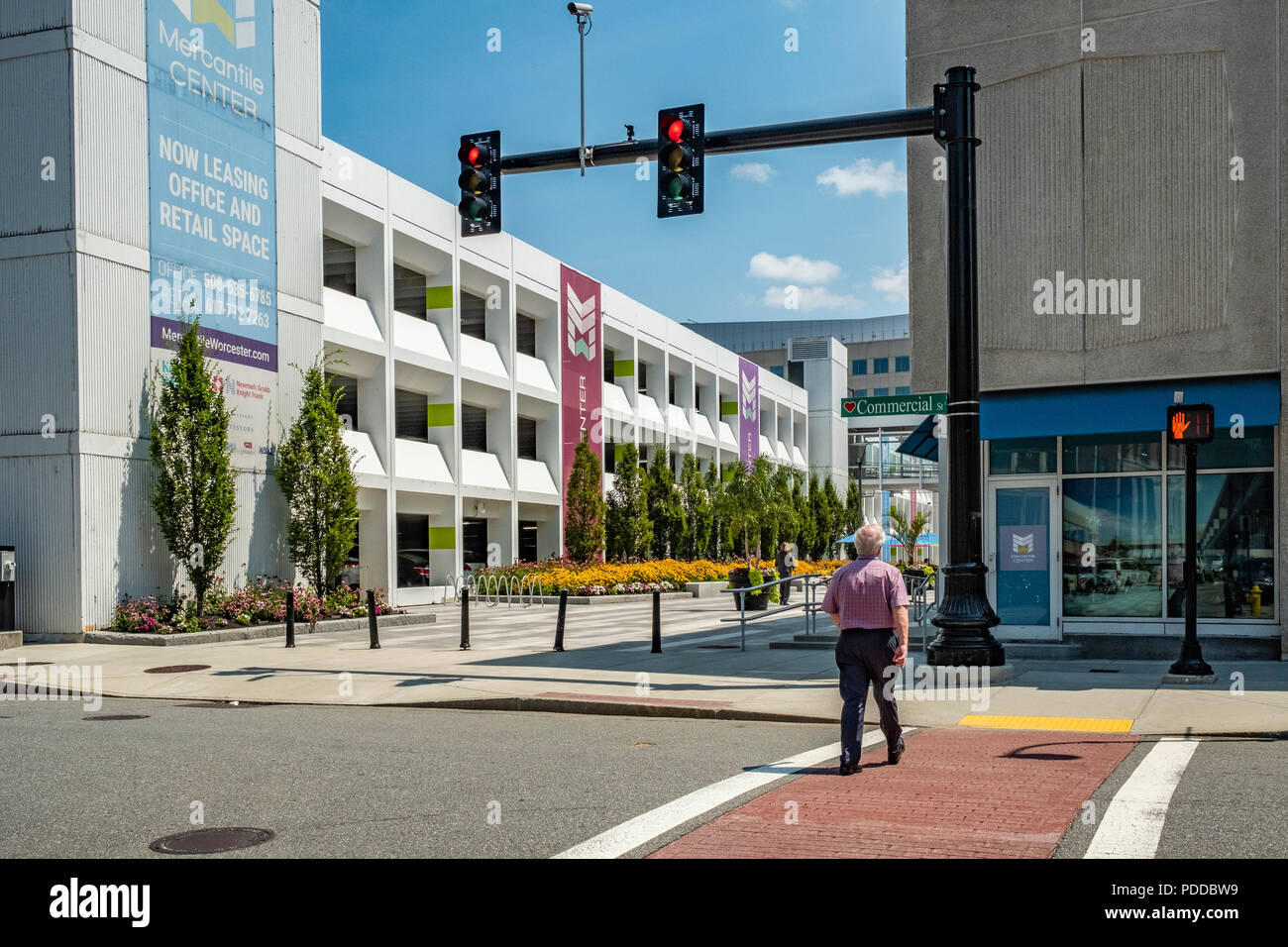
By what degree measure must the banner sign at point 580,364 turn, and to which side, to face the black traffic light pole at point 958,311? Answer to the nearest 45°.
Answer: approximately 45° to its right

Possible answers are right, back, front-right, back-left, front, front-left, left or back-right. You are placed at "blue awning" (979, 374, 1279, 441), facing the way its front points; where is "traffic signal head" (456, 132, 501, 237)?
front-right

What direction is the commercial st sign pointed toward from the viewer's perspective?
toward the camera

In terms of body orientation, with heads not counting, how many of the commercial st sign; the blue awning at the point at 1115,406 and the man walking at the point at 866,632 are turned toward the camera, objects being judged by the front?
2

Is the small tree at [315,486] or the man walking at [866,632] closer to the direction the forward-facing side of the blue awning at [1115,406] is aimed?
the man walking

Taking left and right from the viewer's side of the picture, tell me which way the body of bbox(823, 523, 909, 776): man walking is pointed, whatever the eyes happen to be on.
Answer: facing away from the viewer

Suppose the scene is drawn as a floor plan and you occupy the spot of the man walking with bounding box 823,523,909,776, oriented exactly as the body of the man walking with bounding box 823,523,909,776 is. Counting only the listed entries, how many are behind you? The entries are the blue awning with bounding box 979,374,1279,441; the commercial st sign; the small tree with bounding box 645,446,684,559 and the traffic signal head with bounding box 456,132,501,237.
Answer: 0

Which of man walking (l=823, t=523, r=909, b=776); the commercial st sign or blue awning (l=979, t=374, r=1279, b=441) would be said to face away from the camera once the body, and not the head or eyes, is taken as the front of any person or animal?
the man walking

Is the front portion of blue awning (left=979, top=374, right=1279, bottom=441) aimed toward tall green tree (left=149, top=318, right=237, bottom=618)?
no

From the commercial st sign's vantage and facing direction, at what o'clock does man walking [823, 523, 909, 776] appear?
The man walking is roughly at 12 o'clock from the commercial st sign.

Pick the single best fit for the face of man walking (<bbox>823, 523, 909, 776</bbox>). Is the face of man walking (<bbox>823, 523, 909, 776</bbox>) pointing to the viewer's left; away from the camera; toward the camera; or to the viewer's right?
away from the camera

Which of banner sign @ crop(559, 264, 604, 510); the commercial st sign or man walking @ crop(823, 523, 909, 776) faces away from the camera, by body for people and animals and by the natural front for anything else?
the man walking
